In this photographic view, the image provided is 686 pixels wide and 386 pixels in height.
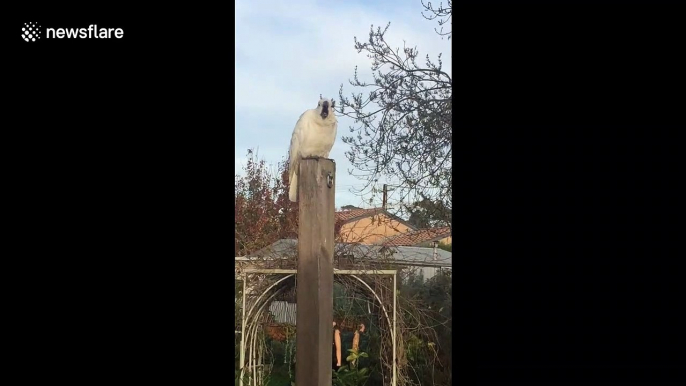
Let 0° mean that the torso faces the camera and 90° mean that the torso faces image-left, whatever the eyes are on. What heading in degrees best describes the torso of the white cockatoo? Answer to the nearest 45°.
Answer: approximately 315°

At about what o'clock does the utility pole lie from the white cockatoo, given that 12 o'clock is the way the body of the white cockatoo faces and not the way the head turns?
The utility pole is roughly at 8 o'clock from the white cockatoo.
